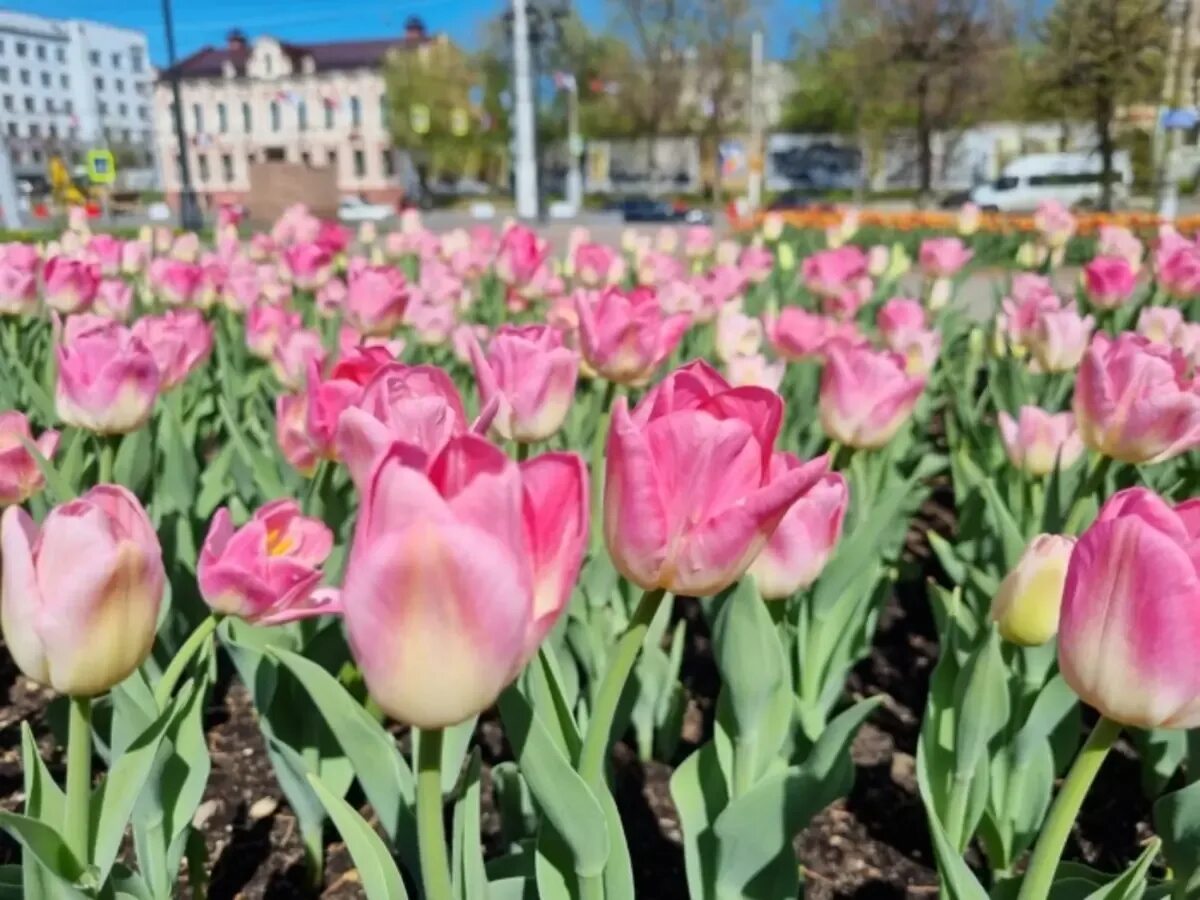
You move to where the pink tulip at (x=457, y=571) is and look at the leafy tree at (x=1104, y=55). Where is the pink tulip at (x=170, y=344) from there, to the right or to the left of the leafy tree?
left

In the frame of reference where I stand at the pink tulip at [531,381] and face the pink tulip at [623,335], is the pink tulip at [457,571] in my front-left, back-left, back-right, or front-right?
back-right

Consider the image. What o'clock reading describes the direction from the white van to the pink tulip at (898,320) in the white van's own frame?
The pink tulip is roughly at 9 o'clock from the white van.

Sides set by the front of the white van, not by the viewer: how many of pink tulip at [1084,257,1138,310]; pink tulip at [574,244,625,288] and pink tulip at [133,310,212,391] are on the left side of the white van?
3

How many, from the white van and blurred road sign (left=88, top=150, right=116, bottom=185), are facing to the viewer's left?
1

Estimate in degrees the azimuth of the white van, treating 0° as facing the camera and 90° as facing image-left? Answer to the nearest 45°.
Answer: approximately 90°

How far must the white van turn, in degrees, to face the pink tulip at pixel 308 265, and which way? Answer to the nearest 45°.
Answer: approximately 90° to its left

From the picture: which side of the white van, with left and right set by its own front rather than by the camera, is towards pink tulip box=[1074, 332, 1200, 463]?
left

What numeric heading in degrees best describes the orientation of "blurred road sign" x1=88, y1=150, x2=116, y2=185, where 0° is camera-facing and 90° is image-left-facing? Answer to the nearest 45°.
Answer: approximately 0°

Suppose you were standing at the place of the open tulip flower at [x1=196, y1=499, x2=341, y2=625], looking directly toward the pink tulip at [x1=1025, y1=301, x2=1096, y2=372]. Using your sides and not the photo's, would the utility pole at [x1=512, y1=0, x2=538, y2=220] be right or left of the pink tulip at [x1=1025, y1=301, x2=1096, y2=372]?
left

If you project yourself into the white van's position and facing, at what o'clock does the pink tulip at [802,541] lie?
The pink tulip is roughly at 9 o'clock from the white van.
